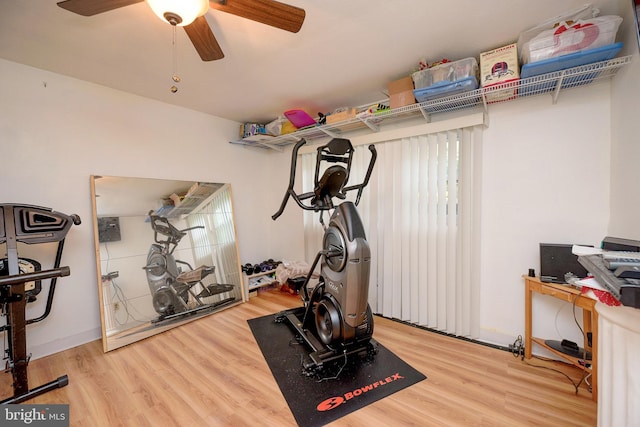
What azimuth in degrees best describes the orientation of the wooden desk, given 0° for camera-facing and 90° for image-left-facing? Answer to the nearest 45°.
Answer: approximately 45°

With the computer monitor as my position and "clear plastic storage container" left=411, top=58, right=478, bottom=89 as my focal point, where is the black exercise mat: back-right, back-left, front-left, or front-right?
front-left

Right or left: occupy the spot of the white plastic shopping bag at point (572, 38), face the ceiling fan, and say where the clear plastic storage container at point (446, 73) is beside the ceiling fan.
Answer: right

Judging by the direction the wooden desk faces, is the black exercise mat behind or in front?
in front

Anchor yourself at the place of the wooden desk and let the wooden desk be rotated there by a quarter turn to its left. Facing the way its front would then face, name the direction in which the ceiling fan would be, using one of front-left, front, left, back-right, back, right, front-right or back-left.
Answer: right
